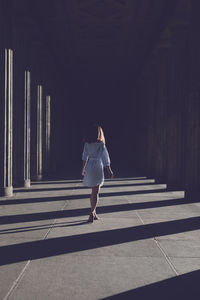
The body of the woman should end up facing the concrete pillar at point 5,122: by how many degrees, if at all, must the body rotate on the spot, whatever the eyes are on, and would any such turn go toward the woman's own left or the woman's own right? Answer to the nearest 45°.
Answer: approximately 45° to the woman's own left

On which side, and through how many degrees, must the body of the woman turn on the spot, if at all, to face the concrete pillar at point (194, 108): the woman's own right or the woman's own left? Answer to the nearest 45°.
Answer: approximately 45° to the woman's own right

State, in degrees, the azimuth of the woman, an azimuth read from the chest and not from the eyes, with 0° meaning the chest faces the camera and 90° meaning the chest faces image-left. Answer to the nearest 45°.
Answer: approximately 180°
